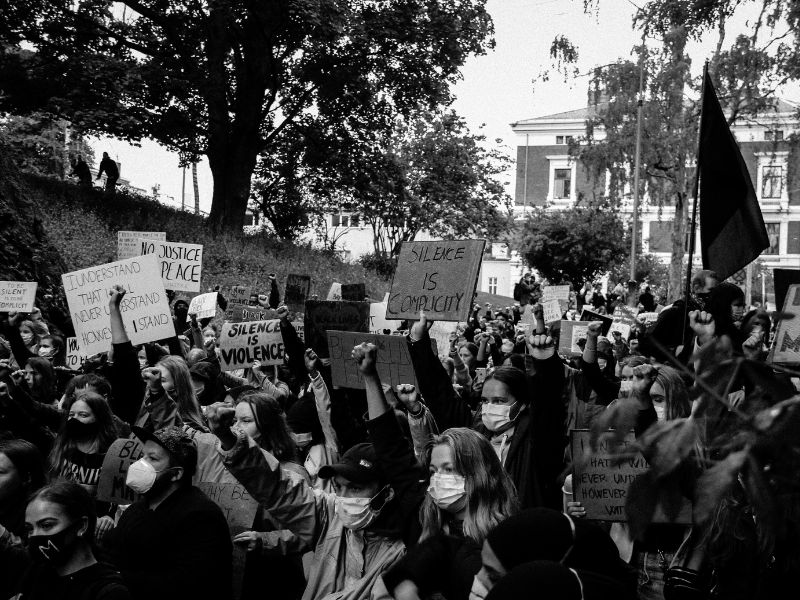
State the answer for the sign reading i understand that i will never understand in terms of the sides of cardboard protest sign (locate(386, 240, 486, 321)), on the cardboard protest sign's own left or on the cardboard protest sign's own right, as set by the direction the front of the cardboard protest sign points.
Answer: on the cardboard protest sign's own right

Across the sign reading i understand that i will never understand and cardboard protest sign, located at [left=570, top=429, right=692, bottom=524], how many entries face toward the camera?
2

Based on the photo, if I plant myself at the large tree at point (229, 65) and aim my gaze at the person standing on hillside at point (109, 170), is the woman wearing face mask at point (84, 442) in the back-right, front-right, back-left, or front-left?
back-left

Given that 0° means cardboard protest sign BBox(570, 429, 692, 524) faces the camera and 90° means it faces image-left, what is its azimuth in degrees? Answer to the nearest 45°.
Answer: approximately 0°

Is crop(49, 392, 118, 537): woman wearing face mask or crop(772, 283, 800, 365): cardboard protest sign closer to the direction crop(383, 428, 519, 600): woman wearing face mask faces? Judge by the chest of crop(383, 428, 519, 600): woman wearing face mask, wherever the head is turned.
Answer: the woman wearing face mask

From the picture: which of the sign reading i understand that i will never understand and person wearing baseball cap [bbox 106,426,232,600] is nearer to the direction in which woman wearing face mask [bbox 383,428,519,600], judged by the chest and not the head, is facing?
the person wearing baseball cap

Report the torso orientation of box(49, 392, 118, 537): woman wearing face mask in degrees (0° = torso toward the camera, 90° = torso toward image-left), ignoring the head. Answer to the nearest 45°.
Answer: approximately 45°
